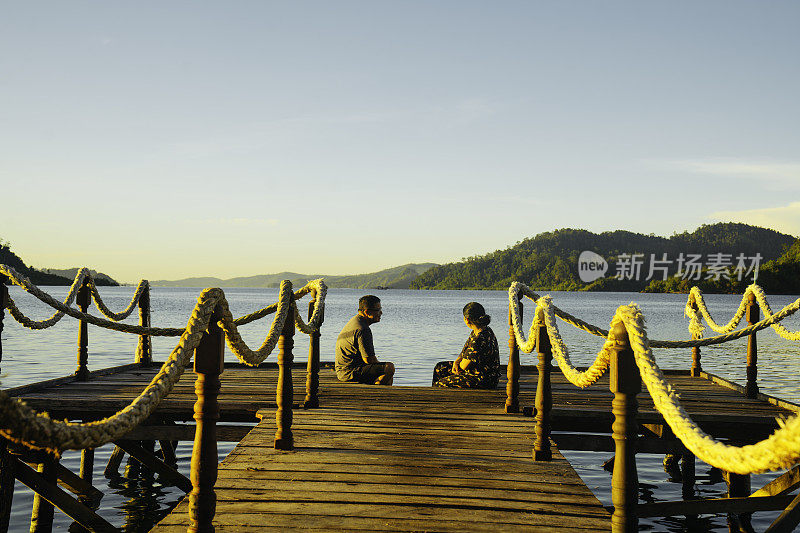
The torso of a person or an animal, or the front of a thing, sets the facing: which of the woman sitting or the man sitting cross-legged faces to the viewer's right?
the man sitting cross-legged

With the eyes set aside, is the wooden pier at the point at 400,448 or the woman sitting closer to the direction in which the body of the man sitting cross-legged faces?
the woman sitting

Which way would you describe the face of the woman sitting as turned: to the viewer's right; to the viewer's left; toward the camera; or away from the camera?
to the viewer's left

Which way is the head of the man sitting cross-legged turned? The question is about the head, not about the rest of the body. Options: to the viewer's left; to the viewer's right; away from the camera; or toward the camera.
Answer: to the viewer's right

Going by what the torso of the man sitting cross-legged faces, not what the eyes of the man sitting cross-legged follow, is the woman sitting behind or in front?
in front

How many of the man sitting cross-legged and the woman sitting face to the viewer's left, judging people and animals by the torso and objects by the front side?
1

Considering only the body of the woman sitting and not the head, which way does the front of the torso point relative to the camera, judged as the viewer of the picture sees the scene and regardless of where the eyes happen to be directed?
to the viewer's left

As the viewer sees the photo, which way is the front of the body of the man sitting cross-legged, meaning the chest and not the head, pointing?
to the viewer's right

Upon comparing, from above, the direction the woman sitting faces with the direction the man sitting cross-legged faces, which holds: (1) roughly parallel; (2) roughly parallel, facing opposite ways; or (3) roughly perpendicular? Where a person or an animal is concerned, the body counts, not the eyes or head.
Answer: roughly parallel, facing opposite ways
